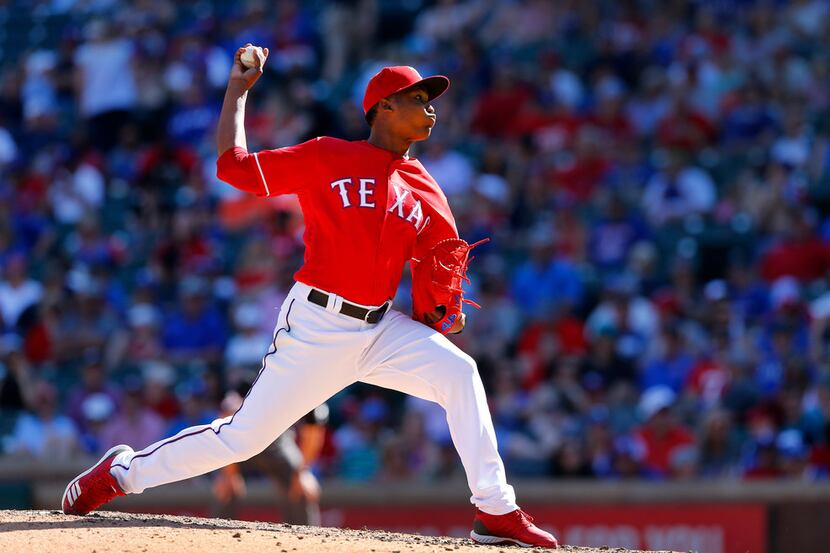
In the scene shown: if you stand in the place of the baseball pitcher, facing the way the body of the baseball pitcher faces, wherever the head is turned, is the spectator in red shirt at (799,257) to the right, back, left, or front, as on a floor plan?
left

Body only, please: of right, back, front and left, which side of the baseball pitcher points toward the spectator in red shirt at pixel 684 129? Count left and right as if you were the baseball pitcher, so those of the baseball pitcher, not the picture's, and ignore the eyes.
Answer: left

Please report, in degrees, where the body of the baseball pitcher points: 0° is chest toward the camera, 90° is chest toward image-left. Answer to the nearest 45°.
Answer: approximately 315°

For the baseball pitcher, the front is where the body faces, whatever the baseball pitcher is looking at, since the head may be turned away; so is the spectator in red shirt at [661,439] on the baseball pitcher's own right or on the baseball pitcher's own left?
on the baseball pitcher's own left
